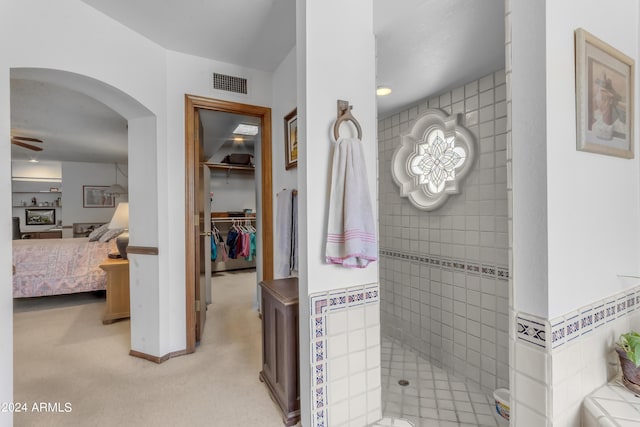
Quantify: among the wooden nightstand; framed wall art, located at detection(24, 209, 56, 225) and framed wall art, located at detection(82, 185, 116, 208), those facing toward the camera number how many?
2

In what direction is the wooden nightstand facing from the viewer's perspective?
to the viewer's left

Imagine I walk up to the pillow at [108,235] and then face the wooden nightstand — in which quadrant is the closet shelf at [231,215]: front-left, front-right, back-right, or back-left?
back-left

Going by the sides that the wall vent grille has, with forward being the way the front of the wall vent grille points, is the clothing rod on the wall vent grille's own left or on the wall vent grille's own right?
on the wall vent grille's own left

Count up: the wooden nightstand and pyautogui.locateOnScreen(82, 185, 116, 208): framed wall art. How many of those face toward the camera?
1

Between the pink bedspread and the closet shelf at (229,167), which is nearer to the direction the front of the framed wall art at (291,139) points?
the pink bedspread

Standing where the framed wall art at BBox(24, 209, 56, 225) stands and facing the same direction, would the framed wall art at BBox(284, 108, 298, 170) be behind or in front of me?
in front

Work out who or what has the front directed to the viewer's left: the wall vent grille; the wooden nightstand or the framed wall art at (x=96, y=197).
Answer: the wooden nightstand

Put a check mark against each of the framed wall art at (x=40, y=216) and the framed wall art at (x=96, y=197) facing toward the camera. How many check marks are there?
2

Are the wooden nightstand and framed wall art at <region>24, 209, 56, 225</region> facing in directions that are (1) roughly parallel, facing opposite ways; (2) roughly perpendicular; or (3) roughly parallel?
roughly perpendicular
